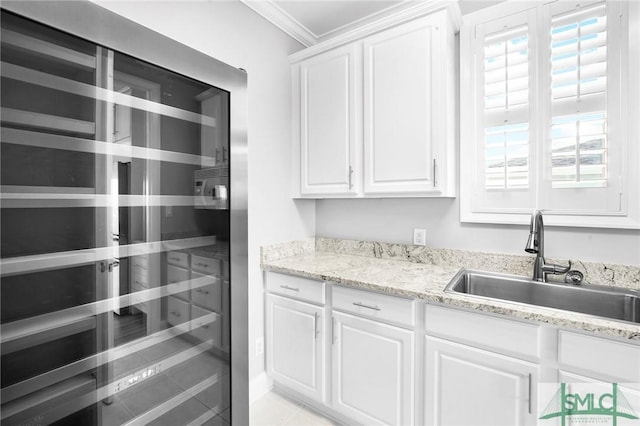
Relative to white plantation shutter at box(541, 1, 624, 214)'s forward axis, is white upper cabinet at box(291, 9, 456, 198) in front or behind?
in front

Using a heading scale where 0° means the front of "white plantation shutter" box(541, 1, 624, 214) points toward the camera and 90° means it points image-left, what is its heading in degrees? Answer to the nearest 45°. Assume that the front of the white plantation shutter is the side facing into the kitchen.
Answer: approximately 45°

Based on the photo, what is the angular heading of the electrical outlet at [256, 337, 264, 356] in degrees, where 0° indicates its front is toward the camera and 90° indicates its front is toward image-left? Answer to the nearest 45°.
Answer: approximately 315°

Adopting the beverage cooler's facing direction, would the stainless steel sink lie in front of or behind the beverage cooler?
in front

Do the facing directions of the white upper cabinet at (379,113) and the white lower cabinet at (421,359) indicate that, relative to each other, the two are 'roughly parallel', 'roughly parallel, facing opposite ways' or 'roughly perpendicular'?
roughly parallel

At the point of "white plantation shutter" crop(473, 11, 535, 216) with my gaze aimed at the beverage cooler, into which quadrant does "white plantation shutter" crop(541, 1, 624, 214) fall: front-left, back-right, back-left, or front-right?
back-left

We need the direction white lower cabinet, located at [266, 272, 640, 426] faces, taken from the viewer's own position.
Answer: facing the viewer and to the left of the viewer

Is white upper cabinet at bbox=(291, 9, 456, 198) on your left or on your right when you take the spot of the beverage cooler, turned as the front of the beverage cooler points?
on your left

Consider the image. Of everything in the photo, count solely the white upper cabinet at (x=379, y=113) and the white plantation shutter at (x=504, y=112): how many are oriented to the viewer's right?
0

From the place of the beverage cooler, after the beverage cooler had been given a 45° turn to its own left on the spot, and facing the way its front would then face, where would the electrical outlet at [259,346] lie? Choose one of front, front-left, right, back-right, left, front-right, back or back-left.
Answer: front-left

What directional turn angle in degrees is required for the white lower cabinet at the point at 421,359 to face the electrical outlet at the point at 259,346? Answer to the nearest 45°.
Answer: approximately 45° to its right

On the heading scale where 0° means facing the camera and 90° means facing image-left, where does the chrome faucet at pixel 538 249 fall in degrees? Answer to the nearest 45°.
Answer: approximately 45°

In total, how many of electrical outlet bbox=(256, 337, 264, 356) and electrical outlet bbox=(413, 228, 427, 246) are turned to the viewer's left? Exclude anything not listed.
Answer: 0

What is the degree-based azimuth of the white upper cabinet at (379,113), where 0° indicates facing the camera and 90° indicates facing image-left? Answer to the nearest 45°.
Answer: approximately 45°

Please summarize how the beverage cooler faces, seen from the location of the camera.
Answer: facing the viewer and to the right of the viewer
